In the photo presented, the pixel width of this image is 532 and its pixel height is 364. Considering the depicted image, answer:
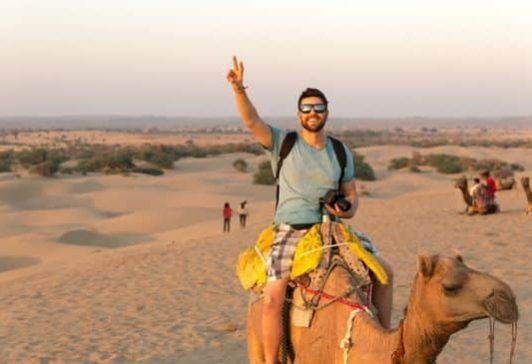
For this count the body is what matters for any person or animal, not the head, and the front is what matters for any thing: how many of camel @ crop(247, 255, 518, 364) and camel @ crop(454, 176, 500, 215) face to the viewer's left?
1

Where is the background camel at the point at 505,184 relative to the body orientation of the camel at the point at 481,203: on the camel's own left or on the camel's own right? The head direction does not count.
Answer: on the camel's own right

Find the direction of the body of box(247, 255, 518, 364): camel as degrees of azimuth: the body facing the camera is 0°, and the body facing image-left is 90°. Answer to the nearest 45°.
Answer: approximately 315°

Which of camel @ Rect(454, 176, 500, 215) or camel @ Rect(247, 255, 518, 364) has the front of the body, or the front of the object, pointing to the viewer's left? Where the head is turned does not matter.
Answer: camel @ Rect(454, 176, 500, 215)

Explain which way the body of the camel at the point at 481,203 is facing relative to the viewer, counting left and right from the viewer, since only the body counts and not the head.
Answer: facing to the left of the viewer

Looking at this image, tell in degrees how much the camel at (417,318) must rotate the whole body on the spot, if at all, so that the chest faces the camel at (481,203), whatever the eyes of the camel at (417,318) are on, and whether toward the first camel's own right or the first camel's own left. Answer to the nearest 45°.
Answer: approximately 135° to the first camel's own left

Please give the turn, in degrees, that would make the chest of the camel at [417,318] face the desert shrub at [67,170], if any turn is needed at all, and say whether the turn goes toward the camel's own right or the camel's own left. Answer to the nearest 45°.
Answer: approximately 180°

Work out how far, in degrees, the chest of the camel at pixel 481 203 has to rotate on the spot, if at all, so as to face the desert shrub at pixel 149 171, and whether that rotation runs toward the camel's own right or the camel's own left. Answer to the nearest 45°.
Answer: approximately 45° to the camel's own right
